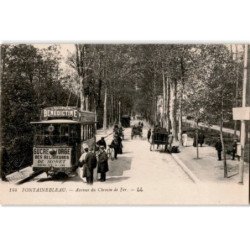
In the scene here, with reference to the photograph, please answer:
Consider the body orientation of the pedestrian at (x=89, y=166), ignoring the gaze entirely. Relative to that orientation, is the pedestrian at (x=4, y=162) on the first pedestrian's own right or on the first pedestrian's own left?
on the first pedestrian's own left

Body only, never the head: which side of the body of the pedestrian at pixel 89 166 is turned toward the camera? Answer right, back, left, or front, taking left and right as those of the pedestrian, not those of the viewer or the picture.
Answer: back

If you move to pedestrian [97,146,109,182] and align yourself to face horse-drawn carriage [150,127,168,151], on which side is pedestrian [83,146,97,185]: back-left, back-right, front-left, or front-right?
back-left

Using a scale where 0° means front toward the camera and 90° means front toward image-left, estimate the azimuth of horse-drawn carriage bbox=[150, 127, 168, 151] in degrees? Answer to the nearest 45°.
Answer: approximately 180°
